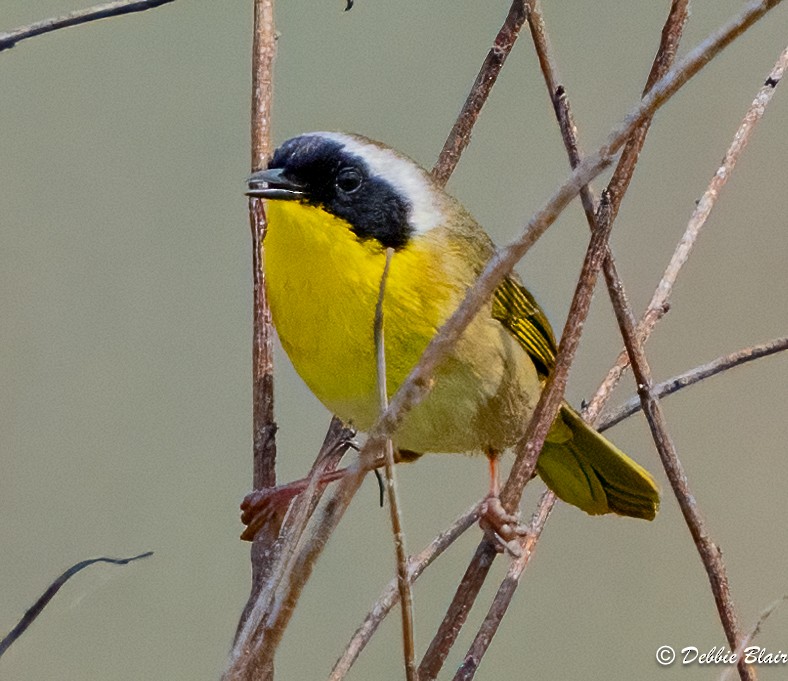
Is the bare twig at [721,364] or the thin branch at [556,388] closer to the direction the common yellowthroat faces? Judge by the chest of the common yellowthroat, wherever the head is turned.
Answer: the thin branch

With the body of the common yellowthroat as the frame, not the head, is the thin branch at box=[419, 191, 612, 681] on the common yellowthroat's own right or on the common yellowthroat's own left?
on the common yellowthroat's own left

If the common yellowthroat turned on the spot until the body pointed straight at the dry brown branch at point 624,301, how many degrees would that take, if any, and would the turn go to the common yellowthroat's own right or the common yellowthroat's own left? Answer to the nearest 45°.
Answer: approximately 90° to the common yellowthroat's own left

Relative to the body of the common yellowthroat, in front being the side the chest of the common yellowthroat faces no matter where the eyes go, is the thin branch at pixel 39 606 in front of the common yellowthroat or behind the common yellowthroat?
in front

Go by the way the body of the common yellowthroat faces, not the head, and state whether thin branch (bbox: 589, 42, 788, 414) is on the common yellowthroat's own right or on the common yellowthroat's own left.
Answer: on the common yellowthroat's own left

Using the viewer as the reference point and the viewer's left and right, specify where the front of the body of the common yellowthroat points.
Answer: facing the viewer and to the left of the viewer
